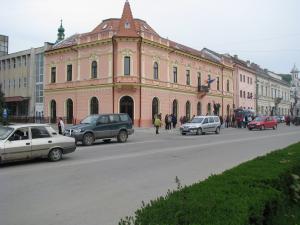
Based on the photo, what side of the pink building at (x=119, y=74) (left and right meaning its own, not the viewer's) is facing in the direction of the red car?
left

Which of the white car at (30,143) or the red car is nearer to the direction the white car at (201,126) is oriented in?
the white car

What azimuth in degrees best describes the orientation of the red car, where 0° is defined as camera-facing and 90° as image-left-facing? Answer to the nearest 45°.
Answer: approximately 45°

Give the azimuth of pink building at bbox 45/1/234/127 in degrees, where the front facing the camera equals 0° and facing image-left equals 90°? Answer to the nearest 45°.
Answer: approximately 0°

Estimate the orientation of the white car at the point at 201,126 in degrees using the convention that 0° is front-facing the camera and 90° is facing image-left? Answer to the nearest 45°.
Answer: approximately 45°

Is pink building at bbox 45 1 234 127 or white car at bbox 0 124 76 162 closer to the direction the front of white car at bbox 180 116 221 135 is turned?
the white car

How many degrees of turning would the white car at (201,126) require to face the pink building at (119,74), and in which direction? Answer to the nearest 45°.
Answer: approximately 90° to its right

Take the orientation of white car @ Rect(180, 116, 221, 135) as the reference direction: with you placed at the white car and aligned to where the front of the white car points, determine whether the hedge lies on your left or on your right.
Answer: on your left
